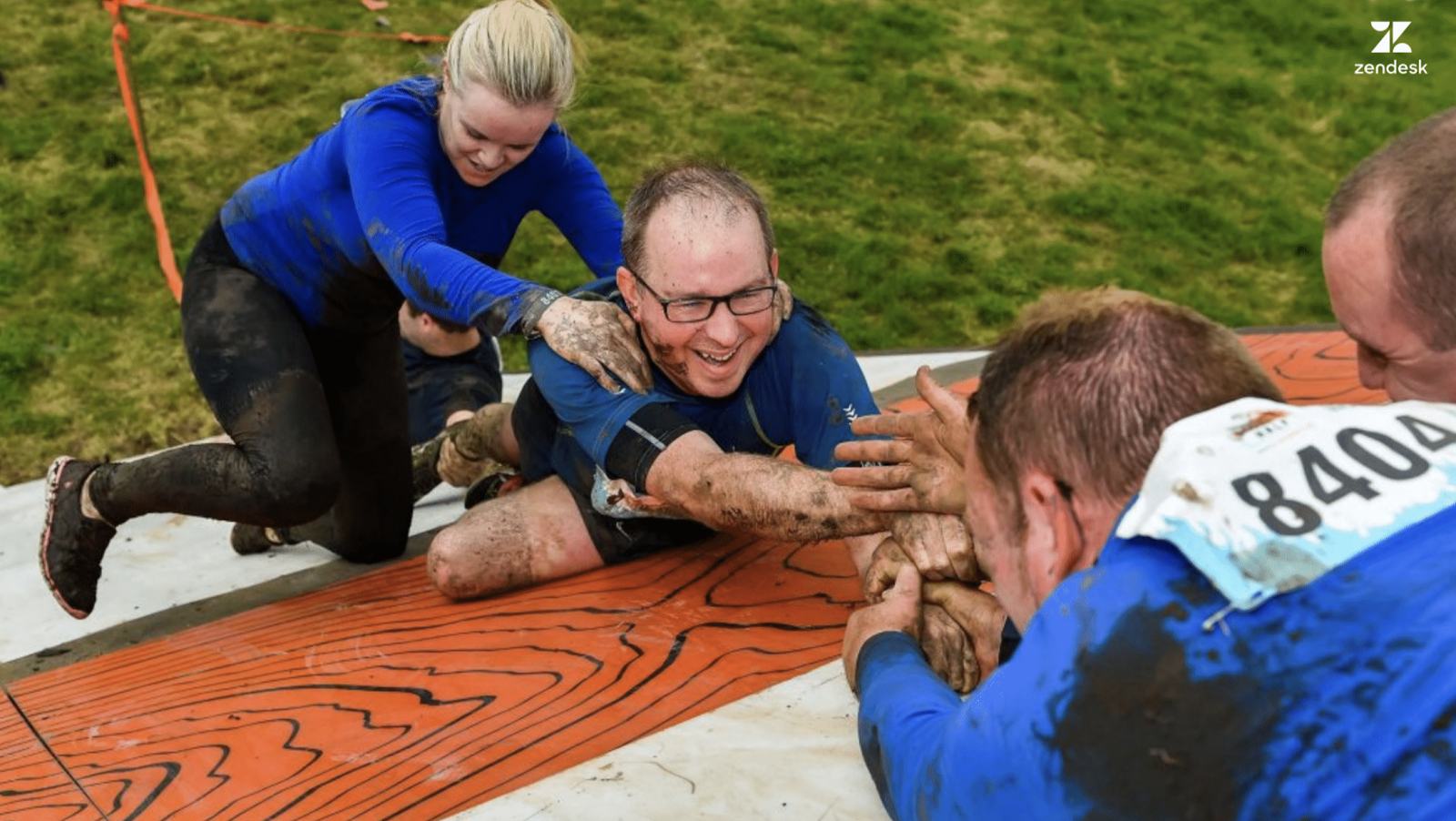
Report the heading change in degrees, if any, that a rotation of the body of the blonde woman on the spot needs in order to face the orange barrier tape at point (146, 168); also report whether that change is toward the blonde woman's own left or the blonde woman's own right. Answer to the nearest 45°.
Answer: approximately 135° to the blonde woman's own left

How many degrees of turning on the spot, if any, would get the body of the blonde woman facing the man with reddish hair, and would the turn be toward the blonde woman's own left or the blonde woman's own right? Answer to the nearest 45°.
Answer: approximately 45° to the blonde woman's own right

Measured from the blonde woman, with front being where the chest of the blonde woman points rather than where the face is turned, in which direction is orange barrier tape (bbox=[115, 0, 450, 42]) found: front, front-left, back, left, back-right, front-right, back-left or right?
back-left

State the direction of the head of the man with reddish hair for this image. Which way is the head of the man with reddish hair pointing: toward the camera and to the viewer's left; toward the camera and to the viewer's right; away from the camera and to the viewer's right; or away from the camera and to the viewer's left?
away from the camera and to the viewer's left

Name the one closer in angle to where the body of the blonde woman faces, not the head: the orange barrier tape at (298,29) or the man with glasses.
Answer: the man with glasses

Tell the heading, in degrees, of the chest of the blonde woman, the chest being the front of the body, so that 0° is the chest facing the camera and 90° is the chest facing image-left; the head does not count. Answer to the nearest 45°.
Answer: approximately 315°

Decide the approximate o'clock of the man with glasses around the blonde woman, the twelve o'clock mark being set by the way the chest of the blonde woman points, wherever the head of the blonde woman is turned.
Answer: The man with glasses is roughly at 12 o'clock from the blonde woman.

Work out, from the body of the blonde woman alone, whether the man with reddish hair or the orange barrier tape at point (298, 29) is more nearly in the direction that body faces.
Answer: the man with reddish hair
